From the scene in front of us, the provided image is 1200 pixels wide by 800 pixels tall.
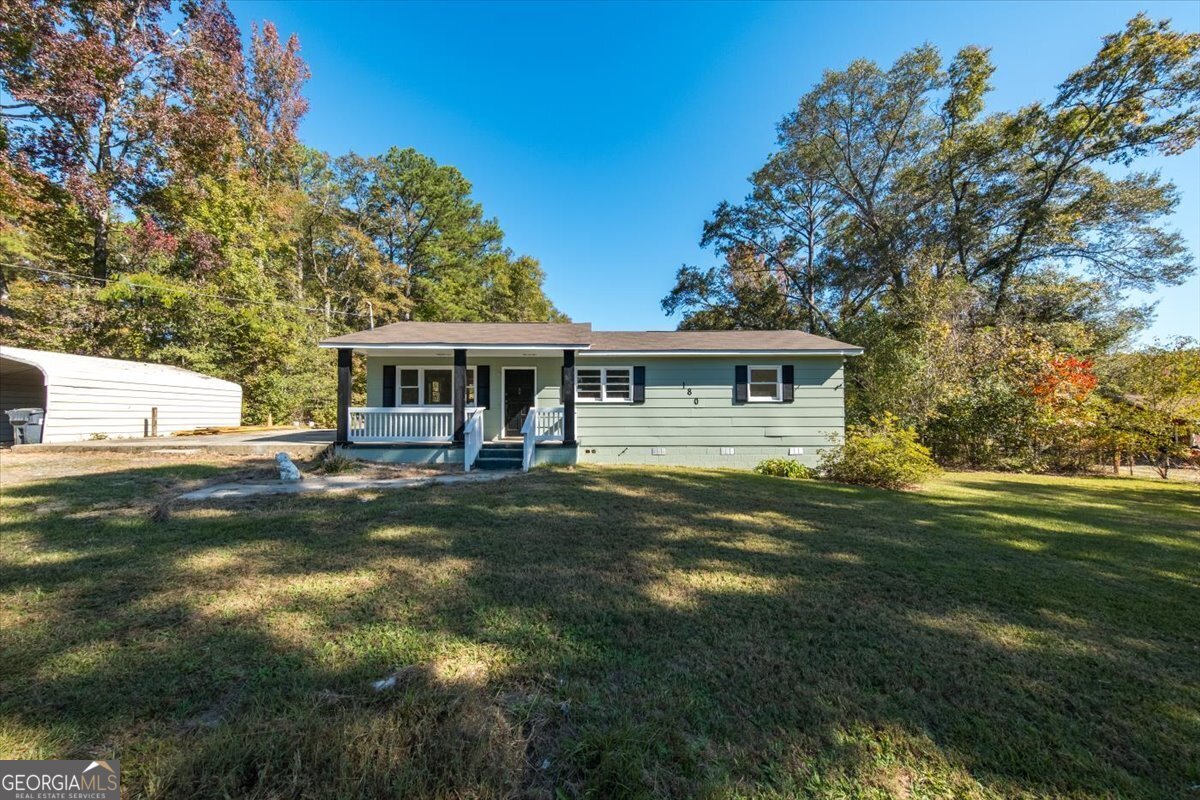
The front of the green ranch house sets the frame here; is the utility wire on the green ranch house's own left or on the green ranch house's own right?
on the green ranch house's own right

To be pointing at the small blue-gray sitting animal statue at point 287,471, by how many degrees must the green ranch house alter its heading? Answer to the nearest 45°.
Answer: approximately 45° to its right

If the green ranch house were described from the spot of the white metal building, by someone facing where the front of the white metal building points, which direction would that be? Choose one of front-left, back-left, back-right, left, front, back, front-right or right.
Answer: left

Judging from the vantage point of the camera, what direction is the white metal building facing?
facing the viewer and to the left of the viewer

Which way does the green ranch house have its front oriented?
toward the camera

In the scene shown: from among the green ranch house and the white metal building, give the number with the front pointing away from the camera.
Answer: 0

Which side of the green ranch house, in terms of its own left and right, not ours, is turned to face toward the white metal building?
right

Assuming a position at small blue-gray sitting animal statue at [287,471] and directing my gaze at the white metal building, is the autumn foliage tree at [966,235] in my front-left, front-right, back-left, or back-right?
back-right

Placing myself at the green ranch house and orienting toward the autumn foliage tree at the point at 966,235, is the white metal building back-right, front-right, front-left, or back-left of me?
back-left

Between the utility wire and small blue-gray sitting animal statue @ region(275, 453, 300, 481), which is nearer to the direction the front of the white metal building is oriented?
the small blue-gray sitting animal statue
